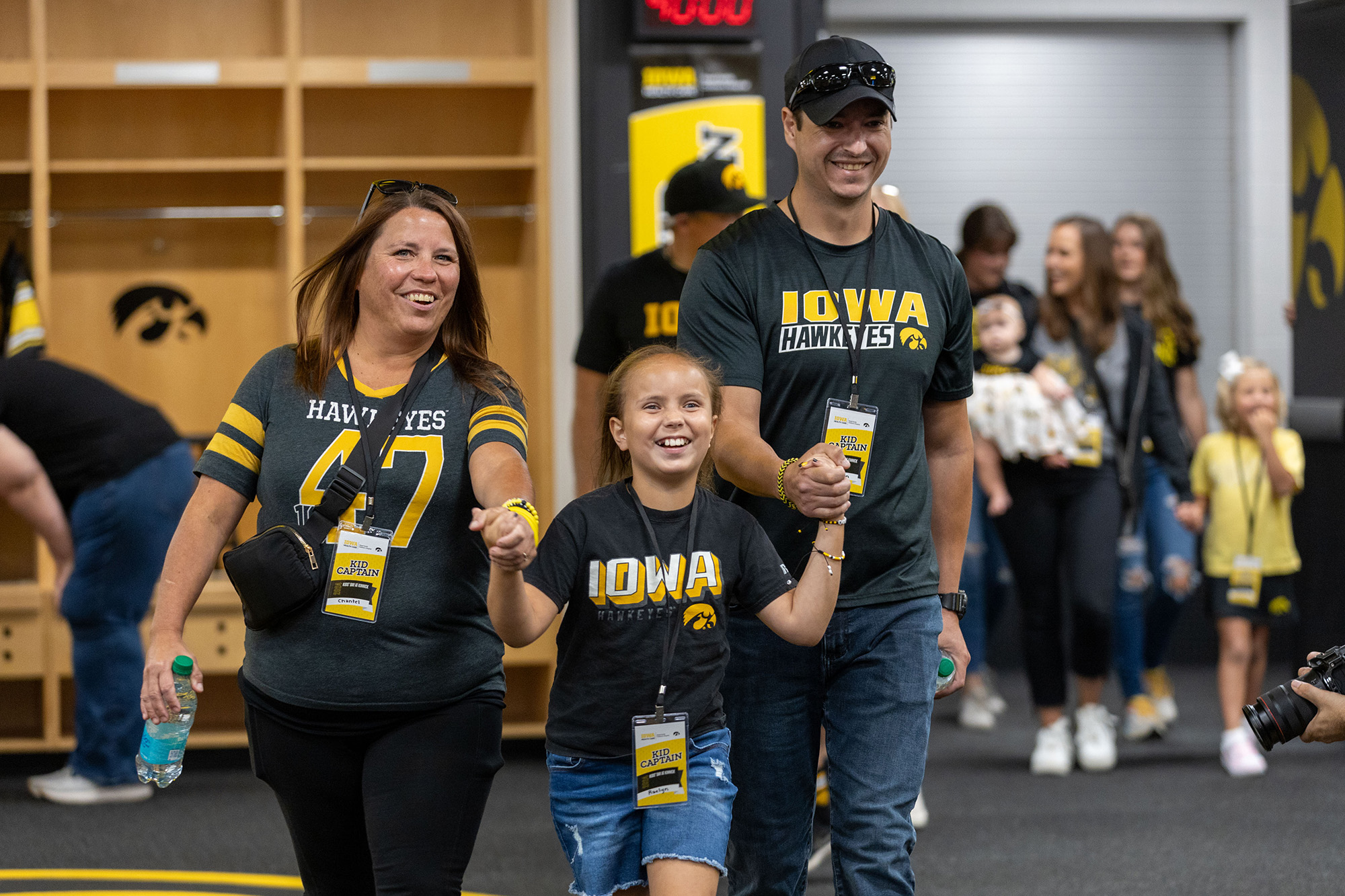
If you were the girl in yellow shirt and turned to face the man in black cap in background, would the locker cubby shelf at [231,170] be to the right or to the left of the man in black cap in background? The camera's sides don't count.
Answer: right

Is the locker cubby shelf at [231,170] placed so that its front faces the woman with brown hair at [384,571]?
yes

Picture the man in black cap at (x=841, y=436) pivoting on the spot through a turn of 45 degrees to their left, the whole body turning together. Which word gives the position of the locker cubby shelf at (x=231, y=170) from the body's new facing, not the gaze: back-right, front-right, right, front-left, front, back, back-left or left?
back

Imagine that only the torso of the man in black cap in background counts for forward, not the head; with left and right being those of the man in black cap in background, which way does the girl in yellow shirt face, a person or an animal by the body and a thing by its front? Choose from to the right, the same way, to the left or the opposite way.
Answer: the same way

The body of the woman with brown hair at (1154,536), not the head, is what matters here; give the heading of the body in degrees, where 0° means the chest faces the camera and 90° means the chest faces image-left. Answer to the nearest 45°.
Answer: approximately 45°

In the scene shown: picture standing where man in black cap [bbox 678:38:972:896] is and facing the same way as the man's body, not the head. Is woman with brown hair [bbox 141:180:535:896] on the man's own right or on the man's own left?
on the man's own right
